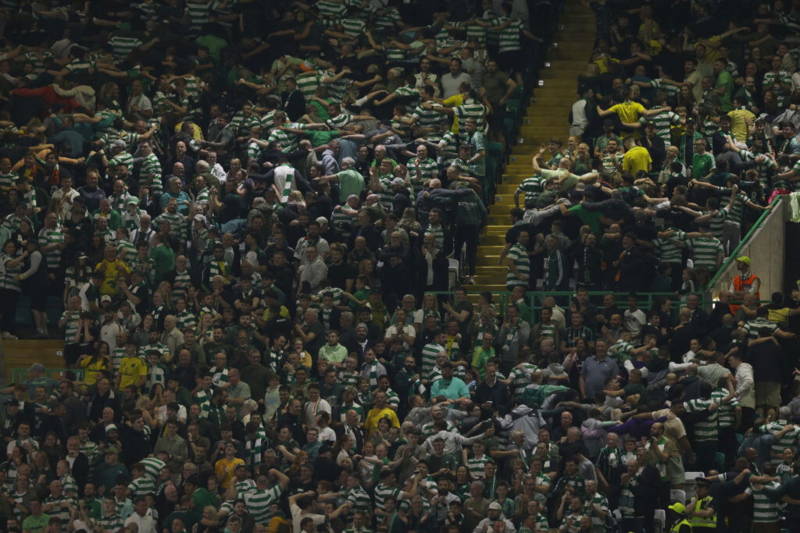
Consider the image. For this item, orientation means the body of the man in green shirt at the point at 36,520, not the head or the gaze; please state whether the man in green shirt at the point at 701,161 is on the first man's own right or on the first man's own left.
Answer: on the first man's own left

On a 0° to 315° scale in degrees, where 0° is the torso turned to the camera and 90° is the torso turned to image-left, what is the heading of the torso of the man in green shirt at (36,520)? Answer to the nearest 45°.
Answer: approximately 0°

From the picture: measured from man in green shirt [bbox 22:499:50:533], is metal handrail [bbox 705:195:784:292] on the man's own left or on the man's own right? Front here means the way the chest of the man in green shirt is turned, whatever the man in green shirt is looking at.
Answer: on the man's own left

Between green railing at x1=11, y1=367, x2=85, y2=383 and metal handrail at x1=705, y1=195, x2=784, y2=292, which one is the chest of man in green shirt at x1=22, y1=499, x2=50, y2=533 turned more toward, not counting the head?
the metal handrail

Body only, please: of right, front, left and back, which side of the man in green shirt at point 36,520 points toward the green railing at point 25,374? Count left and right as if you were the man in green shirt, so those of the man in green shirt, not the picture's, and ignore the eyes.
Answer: back
